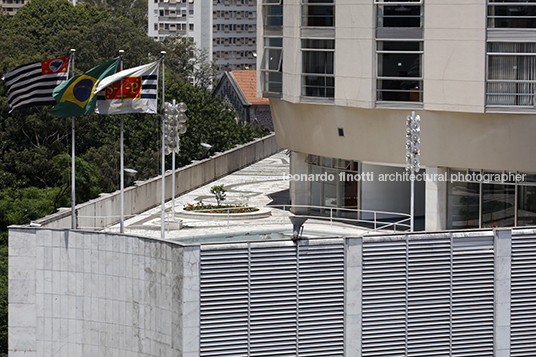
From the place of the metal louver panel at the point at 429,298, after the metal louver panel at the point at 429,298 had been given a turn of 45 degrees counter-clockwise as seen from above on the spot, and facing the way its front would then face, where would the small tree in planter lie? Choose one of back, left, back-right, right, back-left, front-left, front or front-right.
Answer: back

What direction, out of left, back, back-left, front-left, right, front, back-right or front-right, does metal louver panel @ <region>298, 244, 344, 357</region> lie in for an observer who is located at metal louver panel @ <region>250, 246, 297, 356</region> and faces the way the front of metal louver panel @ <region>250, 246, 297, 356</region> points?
left

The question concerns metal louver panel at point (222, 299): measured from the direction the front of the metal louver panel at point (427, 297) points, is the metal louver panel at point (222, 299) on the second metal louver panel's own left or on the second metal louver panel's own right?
on the second metal louver panel's own right

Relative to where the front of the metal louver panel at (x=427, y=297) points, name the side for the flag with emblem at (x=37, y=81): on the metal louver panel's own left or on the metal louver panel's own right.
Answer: on the metal louver panel's own right

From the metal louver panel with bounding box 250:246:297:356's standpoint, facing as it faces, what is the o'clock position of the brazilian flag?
The brazilian flag is roughly at 4 o'clock from the metal louver panel.

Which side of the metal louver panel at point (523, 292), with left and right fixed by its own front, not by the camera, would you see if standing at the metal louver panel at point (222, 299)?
right

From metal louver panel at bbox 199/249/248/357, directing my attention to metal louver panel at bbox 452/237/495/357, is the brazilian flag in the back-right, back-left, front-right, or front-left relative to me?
back-left

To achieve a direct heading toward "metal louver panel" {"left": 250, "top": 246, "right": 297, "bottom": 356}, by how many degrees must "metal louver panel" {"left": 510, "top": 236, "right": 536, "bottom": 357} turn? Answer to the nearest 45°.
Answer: approximately 45° to its right

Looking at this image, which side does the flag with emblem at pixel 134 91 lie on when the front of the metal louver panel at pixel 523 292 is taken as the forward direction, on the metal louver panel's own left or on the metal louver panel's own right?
on the metal louver panel's own right

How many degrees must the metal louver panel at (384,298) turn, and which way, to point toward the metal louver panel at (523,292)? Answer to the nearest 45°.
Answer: approximately 90° to its left

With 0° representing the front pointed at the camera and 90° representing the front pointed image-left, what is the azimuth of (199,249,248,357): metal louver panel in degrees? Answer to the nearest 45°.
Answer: approximately 0°

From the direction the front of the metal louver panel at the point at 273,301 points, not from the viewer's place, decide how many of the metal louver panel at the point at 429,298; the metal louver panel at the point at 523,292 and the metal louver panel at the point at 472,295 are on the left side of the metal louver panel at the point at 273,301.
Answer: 3

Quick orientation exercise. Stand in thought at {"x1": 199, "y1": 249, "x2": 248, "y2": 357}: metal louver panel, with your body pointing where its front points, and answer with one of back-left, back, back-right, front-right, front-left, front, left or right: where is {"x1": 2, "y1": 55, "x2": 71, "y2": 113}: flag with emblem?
back-right
